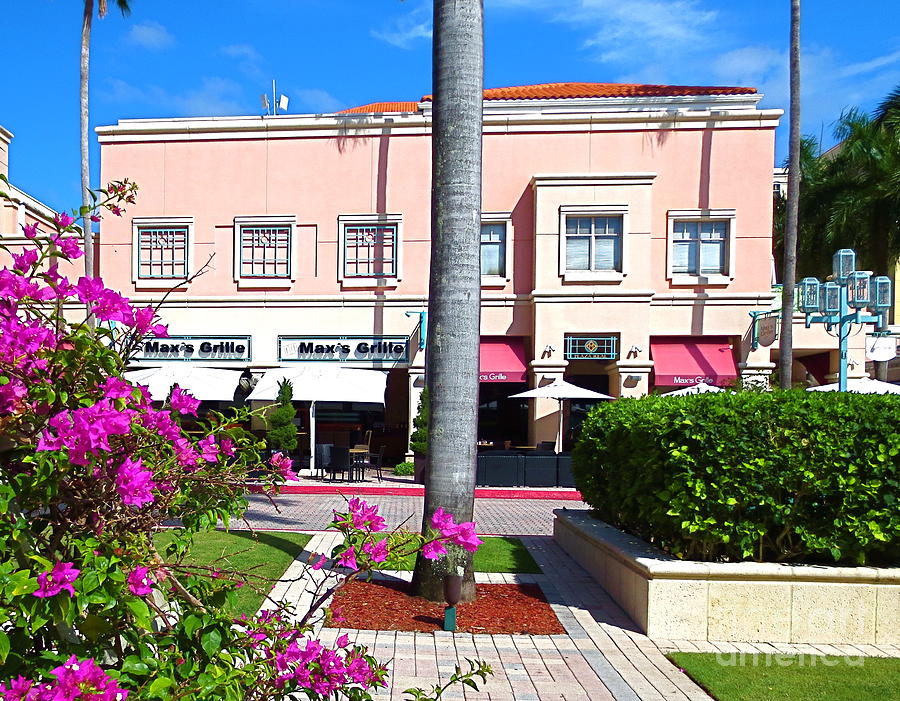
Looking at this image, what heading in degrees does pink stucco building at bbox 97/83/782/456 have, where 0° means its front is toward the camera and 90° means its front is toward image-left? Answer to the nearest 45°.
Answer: approximately 0°

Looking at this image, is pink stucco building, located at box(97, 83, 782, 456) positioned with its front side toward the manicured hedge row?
yes

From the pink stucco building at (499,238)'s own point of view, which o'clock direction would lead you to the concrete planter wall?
The concrete planter wall is roughly at 12 o'clock from the pink stucco building.

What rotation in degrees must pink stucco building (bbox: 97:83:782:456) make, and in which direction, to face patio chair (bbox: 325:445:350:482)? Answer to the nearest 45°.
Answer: approximately 45° to its right

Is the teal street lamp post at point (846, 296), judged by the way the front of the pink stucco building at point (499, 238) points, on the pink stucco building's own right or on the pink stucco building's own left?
on the pink stucco building's own left

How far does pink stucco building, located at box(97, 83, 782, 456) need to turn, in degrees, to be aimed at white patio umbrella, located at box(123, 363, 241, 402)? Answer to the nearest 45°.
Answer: approximately 90° to its right

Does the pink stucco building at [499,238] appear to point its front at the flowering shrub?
yes

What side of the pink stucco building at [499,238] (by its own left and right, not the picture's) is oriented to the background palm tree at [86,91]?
right
